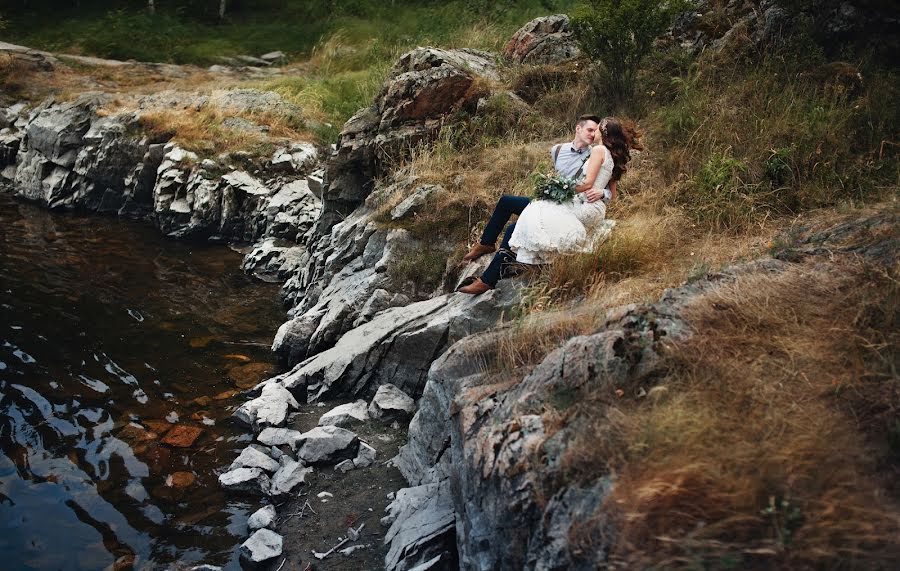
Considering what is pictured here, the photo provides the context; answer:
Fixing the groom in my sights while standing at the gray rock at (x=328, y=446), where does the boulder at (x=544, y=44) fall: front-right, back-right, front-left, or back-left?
front-left

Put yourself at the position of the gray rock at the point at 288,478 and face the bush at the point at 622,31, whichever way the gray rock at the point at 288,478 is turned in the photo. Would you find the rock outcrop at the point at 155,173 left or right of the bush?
left

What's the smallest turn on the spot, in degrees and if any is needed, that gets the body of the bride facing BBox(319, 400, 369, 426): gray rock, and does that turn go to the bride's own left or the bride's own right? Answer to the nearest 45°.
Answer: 0° — they already face it

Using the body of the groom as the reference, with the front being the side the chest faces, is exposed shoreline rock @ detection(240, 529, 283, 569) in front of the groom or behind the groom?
in front

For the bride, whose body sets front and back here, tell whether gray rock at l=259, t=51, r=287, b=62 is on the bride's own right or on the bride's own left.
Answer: on the bride's own right

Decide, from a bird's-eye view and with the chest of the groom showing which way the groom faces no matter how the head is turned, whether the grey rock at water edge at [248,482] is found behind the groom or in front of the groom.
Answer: in front

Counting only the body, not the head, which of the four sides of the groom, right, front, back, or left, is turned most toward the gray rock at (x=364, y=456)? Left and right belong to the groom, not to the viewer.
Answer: front

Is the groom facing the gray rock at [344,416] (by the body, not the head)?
yes

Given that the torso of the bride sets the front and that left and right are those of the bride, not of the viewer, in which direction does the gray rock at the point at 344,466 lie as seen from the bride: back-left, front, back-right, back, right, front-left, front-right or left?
front-left

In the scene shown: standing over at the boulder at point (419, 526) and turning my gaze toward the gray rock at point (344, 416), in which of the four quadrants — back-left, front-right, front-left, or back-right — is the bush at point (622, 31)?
front-right

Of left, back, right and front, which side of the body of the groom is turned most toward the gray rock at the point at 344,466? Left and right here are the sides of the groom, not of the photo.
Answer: front

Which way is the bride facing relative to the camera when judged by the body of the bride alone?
to the viewer's left
